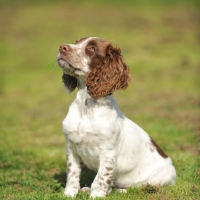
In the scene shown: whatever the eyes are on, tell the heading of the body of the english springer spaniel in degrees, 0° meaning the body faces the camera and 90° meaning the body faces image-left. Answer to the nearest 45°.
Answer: approximately 45°
